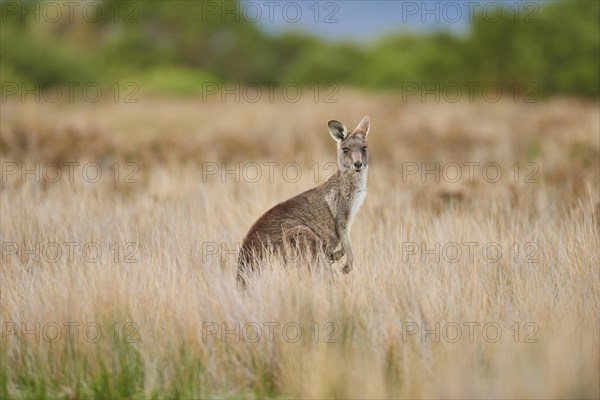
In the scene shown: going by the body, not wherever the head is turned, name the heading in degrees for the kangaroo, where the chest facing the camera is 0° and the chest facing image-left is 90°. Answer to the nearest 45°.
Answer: approximately 270°
